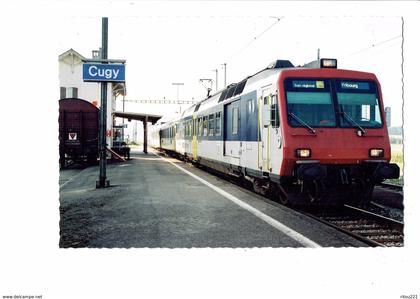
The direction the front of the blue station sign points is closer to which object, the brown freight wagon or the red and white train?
the red and white train

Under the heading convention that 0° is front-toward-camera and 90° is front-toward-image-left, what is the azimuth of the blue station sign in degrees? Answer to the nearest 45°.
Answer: approximately 0°

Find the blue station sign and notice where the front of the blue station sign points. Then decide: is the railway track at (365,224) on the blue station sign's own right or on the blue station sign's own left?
on the blue station sign's own left

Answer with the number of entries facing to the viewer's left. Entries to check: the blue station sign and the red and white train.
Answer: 0

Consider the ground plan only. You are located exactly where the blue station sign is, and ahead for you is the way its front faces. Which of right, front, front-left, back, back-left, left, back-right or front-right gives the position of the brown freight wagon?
back

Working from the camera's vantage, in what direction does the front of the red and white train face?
facing the viewer and to the right of the viewer
